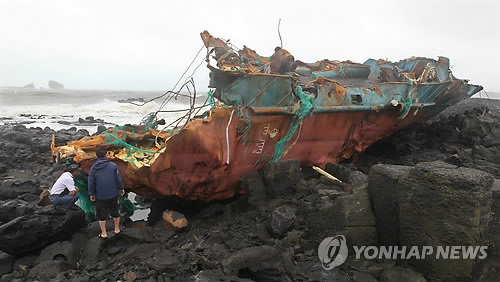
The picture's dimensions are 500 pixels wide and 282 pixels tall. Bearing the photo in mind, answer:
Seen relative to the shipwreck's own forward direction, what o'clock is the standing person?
The standing person is roughly at 5 o'clock from the shipwreck.

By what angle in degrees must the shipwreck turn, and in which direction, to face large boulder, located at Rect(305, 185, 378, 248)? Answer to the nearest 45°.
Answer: approximately 45° to its right

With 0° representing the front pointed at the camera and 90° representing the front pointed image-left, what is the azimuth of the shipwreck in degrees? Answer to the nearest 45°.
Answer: approximately 270°

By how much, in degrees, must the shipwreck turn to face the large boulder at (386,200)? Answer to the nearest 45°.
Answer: approximately 45° to its right

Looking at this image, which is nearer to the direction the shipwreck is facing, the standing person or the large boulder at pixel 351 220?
the large boulder

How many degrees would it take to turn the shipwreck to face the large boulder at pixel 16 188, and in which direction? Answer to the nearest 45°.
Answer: approximately 180°

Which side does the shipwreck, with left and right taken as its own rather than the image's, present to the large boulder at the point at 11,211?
back

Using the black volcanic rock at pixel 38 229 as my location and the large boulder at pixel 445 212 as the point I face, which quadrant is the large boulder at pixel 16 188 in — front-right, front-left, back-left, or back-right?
back-left

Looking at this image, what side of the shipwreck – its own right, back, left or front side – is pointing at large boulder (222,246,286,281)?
right

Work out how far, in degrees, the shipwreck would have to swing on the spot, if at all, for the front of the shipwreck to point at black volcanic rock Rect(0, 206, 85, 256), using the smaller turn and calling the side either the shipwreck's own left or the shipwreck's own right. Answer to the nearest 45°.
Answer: approximately 135° to the shipwreck's own right
